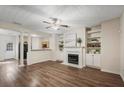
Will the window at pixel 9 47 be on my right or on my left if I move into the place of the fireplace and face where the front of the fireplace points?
on my right

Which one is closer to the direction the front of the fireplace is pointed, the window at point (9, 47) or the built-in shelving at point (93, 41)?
the window

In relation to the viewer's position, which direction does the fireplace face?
facing the viewer and to the left of the viewer

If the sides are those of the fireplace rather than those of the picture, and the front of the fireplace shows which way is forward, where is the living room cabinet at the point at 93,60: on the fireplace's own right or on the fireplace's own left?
on the fireplace's own left

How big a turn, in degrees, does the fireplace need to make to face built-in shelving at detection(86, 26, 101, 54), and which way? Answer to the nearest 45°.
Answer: approximately 135° to its left
